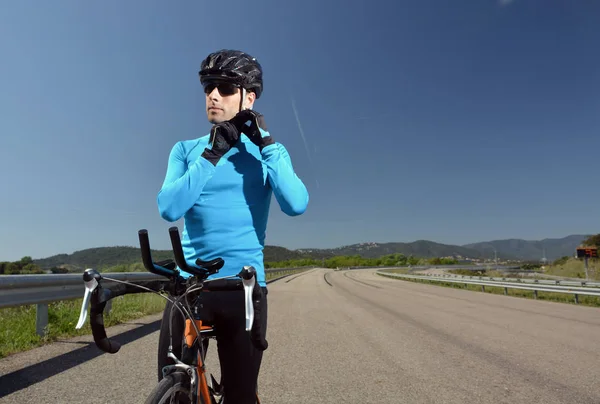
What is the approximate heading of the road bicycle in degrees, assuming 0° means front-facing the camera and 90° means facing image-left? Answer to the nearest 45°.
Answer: approximately 45°

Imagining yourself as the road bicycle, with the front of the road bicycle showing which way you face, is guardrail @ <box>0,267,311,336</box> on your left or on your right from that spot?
on your right
